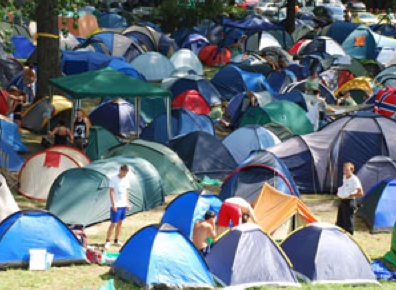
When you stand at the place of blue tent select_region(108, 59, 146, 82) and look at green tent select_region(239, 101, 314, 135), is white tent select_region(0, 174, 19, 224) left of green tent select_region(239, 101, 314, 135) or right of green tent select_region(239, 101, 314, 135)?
right

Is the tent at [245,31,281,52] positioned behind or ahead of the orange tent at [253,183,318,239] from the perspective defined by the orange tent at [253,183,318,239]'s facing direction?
behind

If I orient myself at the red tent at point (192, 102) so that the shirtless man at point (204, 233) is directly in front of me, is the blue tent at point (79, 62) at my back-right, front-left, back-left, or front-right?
back-right

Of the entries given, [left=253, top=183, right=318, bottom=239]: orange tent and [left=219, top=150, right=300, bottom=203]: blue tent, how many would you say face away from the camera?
0
